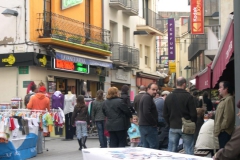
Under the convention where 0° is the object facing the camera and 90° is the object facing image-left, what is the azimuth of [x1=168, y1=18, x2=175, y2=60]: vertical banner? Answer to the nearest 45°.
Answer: approximately 0°

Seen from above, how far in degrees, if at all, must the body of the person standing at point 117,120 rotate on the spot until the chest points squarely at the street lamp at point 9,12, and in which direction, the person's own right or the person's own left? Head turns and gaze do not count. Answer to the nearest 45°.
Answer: approximately 45° to the person's own left

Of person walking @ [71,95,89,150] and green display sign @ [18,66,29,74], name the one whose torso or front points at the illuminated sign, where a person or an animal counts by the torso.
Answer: the person walking

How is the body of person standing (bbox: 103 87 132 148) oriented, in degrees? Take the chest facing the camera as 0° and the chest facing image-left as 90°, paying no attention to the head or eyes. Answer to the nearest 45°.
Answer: approximately 180°

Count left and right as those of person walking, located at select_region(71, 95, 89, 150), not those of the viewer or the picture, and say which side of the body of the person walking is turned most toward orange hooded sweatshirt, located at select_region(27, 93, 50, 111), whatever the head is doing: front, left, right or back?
left

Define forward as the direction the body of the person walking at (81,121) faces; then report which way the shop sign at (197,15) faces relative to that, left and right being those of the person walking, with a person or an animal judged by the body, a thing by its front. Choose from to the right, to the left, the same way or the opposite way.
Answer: the opposite way

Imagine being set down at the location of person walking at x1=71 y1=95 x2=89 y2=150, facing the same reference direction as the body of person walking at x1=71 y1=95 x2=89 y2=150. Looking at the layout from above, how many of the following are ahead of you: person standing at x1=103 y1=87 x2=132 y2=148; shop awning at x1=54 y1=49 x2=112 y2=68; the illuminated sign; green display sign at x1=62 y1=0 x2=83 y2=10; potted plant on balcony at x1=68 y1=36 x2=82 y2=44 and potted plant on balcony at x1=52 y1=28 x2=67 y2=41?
5

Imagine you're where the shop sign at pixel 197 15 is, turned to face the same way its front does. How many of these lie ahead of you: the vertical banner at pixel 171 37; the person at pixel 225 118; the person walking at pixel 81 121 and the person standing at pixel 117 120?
3

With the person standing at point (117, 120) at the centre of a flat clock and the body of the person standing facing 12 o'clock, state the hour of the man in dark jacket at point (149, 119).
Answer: The man in dark jacket is roughly at 4 o'clock from the person standing.

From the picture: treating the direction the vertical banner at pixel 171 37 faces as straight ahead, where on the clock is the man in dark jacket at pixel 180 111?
The man in dark jacket is roughly at 12 o'clock from the vertical banner.
